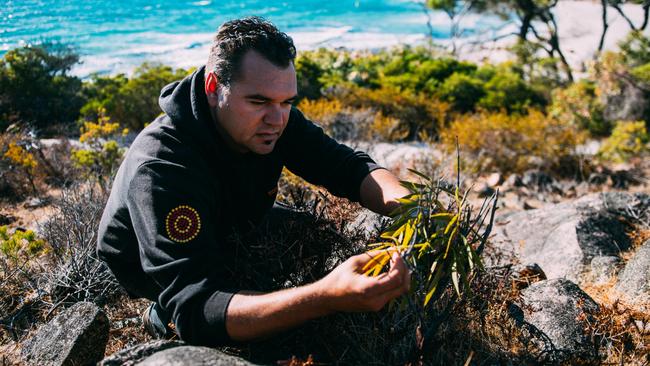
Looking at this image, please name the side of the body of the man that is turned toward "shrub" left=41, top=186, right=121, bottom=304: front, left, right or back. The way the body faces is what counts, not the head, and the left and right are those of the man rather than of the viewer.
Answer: back

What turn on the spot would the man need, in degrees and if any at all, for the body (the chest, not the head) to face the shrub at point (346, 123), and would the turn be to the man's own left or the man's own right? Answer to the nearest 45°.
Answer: approximately 135° to the man's own left

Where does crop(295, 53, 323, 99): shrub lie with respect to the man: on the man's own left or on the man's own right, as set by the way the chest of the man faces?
on the man's own left

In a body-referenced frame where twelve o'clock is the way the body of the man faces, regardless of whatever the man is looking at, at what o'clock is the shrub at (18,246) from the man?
The shrub is roughly at 6 o'clock from the man.

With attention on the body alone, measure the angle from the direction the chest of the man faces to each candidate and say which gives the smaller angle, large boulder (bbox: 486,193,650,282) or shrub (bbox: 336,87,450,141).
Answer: the large boulder

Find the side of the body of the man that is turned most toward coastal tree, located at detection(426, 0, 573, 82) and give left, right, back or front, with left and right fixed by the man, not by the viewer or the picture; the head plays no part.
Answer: left

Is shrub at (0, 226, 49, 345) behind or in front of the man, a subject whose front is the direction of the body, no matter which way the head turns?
behind

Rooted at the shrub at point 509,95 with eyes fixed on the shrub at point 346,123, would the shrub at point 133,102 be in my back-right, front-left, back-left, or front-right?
front-right

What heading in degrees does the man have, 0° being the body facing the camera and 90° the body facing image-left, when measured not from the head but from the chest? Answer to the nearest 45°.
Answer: approximately 315°

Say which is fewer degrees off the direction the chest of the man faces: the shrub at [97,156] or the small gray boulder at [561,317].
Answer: the small gray boulder

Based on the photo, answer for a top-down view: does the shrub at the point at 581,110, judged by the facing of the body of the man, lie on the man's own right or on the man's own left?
on the man's own left

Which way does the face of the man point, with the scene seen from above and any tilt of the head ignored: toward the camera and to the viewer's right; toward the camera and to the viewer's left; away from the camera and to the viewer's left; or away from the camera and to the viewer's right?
toward the camera and to the viewer's right

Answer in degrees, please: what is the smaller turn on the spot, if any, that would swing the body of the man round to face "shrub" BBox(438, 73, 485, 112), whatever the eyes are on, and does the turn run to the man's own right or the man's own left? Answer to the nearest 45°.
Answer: approximately 90° to the man's own left

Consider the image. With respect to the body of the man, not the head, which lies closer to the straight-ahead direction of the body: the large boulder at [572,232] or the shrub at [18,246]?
the large boulder
